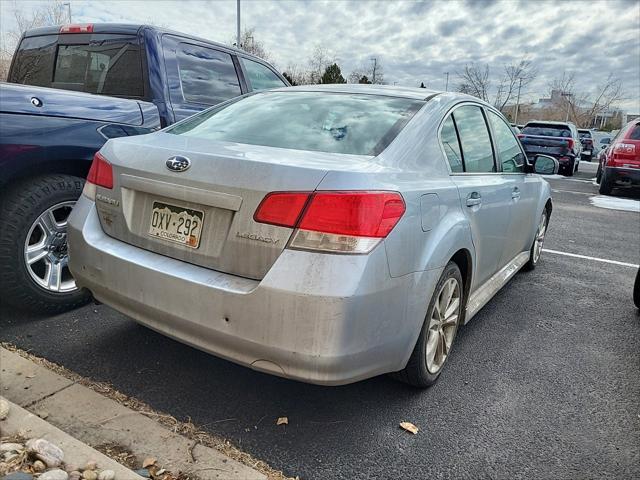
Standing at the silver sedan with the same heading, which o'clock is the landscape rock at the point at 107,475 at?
The landscape rock is roughly at 6 o'clock from the silver sedan.

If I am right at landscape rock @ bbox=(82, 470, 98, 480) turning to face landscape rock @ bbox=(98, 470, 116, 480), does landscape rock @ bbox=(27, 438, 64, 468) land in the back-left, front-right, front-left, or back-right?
back-left

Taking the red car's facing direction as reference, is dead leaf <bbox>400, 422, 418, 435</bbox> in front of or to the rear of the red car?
to the rear

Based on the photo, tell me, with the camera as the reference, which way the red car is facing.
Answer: facing away from the viewer

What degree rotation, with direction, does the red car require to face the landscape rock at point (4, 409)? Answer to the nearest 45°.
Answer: approximately 180°

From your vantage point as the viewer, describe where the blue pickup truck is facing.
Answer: facing away from the viewer and to the right of the viewer

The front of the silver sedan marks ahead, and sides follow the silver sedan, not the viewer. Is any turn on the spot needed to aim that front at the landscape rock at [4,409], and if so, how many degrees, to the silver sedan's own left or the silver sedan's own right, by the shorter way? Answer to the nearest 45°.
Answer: approximately 135° to the silver sedan's own left

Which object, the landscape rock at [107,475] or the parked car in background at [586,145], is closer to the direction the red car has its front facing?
the parked car in background

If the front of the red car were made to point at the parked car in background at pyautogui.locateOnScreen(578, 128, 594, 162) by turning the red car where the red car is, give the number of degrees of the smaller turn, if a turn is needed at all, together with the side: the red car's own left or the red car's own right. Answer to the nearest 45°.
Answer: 0° — it already faces it

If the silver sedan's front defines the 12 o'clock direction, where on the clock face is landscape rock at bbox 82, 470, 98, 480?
The landscape rock is roughly at 6 o'clock from the silver sedan.

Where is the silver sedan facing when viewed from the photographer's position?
facing away from the viewer and to the right of the viewer
